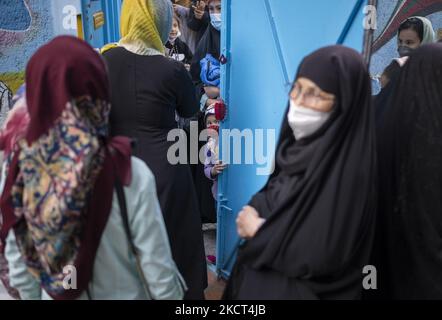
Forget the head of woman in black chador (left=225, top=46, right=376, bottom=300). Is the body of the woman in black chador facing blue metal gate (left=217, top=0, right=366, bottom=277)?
no

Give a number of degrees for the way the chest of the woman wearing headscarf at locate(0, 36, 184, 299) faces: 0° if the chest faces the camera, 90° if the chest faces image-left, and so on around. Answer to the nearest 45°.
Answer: approximately 180°

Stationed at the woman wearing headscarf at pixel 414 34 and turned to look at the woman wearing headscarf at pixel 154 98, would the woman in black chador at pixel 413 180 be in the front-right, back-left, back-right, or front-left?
front-left

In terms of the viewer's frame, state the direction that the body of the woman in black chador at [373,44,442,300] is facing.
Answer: away from the camera

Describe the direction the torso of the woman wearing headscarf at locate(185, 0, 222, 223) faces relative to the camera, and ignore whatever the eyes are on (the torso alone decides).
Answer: toward the camera

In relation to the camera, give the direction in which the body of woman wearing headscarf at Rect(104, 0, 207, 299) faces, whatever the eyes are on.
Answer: away from the camera

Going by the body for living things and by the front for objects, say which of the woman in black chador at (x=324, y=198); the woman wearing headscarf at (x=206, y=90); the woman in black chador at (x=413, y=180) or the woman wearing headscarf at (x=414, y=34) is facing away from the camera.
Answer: the woman in black chador at (x=413, y=180)

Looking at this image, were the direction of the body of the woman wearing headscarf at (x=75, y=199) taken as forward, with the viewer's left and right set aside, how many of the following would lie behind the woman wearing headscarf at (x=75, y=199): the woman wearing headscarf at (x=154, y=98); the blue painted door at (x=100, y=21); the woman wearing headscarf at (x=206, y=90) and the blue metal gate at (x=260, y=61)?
0

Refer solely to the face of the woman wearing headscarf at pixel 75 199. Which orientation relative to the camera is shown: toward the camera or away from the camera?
away from the camera

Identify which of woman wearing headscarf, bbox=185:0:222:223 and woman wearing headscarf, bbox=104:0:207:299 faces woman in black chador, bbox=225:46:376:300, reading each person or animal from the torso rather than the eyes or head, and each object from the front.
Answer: woman wearing headscarf, bbox=185:0:222:223

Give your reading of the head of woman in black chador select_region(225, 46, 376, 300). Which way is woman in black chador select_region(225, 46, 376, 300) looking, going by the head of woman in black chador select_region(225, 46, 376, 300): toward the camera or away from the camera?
toward the camera

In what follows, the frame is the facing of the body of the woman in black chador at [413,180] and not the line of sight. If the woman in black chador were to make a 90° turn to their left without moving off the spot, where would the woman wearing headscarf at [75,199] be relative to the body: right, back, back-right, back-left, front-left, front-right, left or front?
front-left

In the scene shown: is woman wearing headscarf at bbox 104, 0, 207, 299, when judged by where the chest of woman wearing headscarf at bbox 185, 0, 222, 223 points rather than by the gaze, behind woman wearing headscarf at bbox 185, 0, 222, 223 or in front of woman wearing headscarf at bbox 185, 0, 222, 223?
in front

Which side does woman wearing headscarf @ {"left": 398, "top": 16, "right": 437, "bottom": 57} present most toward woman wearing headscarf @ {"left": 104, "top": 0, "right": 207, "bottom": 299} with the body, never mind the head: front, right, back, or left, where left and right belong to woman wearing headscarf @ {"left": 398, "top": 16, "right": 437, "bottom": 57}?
front

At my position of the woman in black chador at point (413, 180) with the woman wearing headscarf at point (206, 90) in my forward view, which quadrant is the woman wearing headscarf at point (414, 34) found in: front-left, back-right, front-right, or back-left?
front-right

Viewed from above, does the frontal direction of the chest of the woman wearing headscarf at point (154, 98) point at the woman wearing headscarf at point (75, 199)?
no

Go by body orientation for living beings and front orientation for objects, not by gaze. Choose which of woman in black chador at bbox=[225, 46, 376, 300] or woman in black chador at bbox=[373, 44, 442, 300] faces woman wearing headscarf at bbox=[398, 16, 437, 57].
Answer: woman in black chador at bbox=[373, 44, 442, 300]
